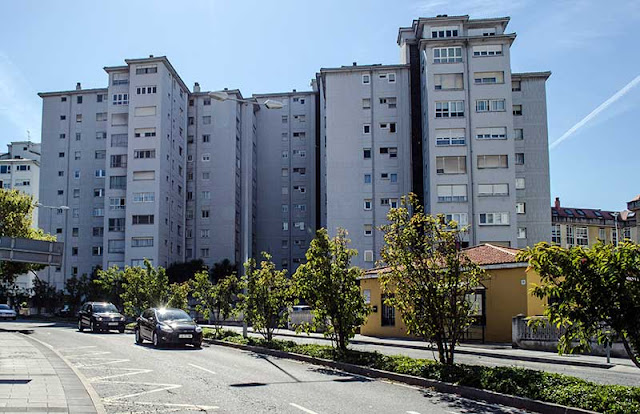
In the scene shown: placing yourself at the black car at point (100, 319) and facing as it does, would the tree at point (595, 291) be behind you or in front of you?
in front

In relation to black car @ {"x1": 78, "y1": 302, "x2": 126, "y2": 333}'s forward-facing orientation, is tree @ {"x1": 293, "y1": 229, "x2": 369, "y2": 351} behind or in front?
in front

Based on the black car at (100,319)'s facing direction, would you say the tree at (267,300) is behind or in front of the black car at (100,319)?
in front

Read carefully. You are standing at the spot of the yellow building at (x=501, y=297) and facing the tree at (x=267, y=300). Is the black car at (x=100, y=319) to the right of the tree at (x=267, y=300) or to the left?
right

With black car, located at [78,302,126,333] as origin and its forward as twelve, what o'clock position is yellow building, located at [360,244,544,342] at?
The yellow building is roughly at 10 o'clock from the black car.

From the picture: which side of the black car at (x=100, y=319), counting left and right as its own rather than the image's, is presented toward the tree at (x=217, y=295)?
front

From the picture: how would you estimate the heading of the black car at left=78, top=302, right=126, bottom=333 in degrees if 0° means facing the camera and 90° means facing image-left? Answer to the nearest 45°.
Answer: approximately 315°
